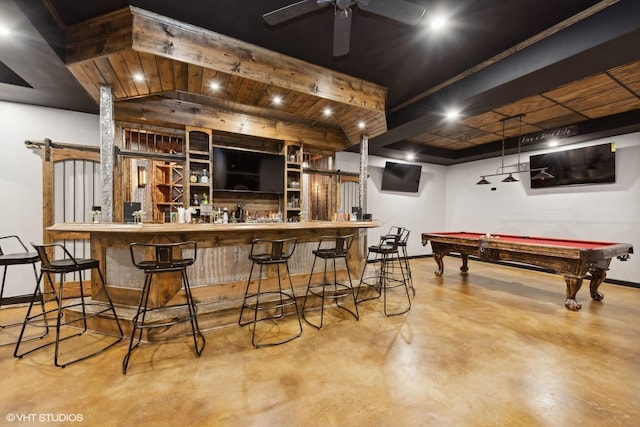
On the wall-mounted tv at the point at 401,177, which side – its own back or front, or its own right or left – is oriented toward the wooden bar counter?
right

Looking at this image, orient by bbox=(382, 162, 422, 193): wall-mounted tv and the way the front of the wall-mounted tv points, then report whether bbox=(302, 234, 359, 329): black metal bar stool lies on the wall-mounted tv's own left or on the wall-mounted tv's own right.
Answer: on the wall-mounted tv's own right

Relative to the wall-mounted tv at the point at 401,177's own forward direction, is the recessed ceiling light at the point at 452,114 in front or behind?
in front

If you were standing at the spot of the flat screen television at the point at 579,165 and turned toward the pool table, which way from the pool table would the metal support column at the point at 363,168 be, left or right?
right

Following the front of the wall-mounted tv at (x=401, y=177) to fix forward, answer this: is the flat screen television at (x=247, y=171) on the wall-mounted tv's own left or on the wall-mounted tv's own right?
on the wall-mounted tv's own right

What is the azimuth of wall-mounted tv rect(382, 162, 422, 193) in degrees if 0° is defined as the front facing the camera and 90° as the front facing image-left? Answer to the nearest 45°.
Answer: approximately 315°

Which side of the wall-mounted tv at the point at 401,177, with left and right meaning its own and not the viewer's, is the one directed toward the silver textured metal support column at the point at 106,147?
right

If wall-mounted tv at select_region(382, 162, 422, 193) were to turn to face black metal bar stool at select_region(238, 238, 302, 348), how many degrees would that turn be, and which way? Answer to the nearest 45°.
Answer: approximately 45° to its right

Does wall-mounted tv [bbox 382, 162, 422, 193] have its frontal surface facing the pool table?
yes

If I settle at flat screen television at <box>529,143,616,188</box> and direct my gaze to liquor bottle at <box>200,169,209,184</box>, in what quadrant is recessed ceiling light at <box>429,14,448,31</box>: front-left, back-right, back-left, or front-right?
front-left

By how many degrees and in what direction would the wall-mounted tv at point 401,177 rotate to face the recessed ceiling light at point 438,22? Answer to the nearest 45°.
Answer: approximately 45° to its right
